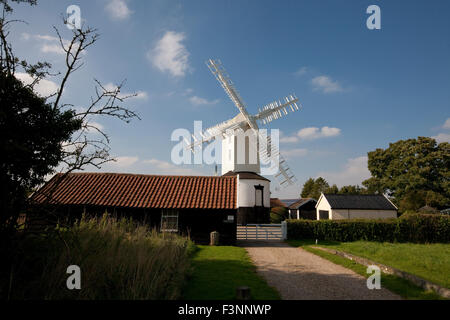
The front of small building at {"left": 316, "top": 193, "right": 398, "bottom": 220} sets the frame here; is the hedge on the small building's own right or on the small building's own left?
on the small building's own left

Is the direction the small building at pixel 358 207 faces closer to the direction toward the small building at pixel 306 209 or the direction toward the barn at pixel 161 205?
the barn

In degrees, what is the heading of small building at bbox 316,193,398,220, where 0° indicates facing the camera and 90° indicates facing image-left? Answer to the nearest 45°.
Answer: approximately 45°

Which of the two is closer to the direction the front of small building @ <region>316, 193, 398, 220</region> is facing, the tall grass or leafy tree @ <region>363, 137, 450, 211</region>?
the tall grass

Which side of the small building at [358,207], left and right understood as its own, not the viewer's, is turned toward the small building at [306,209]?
front

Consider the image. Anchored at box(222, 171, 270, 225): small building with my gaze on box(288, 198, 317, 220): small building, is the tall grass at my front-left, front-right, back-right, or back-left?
back-right

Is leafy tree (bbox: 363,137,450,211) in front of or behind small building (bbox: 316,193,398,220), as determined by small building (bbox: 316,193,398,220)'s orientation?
behind
